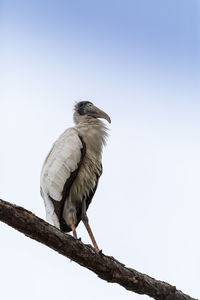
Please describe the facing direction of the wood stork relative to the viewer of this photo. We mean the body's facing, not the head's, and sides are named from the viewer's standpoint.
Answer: facing the viewer and to the right of the viewer
